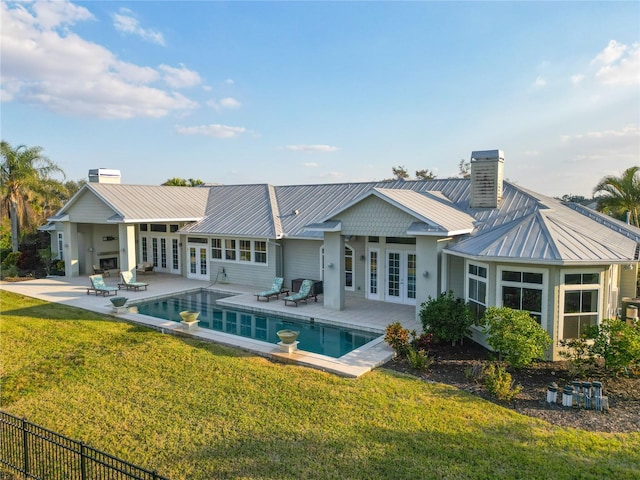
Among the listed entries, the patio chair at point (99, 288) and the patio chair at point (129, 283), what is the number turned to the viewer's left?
0

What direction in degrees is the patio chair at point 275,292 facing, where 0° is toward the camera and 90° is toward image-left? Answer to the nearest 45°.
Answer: approximately 45°

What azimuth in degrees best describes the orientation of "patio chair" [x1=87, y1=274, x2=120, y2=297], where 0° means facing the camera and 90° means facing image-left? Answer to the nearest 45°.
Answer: approximately 315°

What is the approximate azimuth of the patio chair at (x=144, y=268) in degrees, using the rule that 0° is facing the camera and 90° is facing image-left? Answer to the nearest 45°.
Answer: approximately 315°

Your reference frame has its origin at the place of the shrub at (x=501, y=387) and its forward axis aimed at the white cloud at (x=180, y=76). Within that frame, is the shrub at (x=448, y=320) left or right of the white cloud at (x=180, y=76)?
right

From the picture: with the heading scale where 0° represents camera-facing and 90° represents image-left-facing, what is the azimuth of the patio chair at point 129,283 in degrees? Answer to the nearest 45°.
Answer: approximately 315°

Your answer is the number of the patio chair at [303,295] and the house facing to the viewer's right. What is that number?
0

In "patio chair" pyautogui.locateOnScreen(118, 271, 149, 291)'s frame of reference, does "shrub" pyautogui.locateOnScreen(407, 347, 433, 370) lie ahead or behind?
ahead

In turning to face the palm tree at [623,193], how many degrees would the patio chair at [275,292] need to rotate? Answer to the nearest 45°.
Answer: approximately 135° to its left

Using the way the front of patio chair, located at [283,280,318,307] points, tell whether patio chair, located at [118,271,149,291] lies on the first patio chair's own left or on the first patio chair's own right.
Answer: on the first patio chair's own right

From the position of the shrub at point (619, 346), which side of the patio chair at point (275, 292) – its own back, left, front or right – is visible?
left

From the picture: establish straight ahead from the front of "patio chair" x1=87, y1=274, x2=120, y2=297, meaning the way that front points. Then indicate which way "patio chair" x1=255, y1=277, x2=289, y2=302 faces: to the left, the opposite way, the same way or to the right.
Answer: to the right
